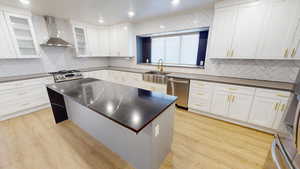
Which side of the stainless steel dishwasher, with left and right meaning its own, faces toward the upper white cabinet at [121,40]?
right

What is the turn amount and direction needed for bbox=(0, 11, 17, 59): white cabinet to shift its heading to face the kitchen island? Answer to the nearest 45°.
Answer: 0° — it already faces it

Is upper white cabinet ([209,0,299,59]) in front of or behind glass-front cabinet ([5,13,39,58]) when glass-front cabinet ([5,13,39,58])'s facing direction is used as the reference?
in front

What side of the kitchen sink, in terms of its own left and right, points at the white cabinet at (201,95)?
left

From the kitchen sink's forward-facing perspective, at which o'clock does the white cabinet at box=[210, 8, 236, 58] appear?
The white cabinet is roughly at 8 o'clock from the kitchen sink.

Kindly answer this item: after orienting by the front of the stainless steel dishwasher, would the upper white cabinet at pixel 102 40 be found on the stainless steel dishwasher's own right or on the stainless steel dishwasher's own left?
on the stainless steel dishwasher's own right

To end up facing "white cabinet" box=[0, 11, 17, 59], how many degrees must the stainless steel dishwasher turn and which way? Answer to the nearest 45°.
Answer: approximately 45° to its right

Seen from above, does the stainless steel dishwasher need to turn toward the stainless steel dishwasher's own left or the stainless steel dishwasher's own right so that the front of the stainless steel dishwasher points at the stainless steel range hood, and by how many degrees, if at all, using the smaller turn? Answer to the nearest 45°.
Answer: approximately 45° to the stainless steel dishwasher's own right

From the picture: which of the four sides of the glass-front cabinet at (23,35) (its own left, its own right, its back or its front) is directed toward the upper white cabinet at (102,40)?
left

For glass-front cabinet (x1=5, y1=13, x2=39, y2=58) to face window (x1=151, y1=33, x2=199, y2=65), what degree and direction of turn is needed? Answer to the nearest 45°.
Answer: approximately 45° to its left
